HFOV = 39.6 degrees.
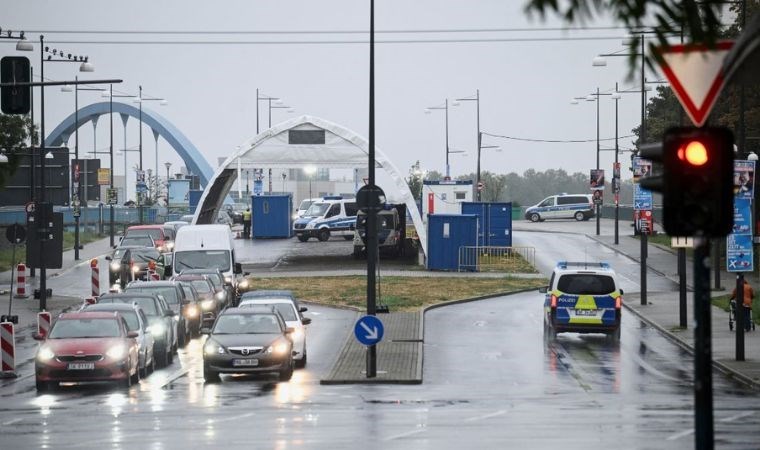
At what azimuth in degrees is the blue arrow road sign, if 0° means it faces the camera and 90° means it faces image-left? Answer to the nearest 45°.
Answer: approximately 0°

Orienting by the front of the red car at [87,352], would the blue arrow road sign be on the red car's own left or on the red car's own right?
on the red car's own left

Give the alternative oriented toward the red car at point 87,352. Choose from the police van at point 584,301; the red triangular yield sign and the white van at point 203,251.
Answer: the white van

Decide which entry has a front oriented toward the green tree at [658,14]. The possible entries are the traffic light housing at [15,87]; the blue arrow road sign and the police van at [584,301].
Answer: the blue arrow road sign

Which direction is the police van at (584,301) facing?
away from the camera

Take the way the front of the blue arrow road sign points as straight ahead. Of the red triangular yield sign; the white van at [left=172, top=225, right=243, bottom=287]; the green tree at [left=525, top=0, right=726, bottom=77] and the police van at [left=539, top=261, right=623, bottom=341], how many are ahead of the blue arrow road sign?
2

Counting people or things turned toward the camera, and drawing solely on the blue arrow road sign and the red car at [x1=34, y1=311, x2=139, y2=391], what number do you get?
2
